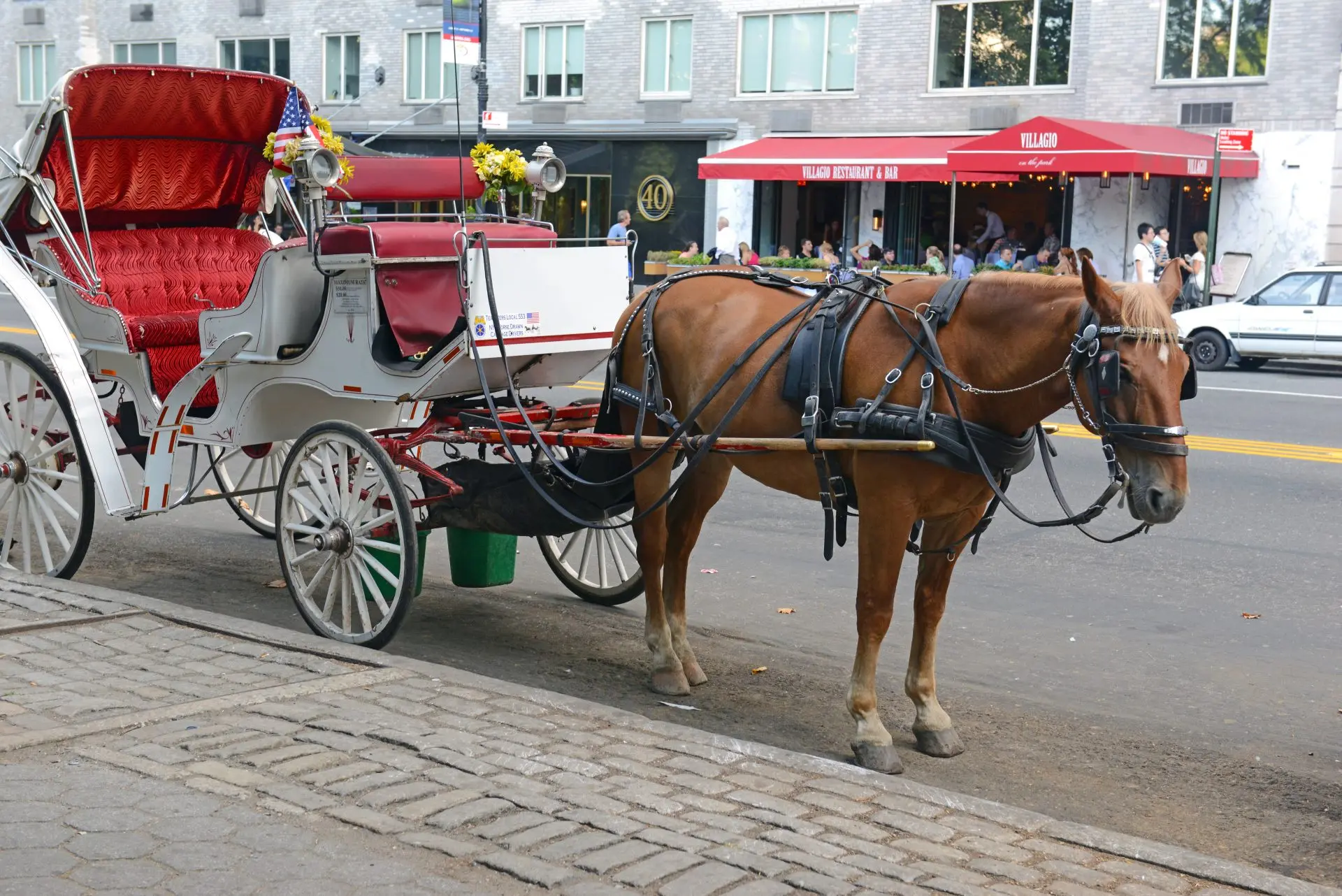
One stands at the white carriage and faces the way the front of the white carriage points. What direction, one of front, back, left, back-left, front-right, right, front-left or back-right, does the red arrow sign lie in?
left

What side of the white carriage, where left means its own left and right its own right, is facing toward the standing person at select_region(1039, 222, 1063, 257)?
left

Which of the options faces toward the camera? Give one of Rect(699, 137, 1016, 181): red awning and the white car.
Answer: the red awning

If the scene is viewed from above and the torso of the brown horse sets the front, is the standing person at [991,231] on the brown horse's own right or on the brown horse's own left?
on the brown horse's own left

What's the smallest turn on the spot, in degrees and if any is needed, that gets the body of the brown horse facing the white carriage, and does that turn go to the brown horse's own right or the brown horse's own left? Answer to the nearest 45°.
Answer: approximately 180°

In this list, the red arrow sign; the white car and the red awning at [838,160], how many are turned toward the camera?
2

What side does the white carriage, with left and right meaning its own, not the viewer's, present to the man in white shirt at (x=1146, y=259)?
left

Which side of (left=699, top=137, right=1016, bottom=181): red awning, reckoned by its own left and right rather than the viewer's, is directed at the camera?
front

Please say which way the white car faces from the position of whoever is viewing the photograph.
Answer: facing to the left of the viewer

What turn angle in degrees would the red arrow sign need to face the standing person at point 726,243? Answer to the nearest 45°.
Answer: approximately 90° to its right

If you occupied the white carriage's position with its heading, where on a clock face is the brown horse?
The brown horse is roughly at 12 o'clock from the white carriage.

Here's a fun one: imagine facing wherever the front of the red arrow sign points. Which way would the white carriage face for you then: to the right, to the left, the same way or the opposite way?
to the left

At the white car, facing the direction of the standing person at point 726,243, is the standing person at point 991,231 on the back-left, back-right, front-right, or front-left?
front-right

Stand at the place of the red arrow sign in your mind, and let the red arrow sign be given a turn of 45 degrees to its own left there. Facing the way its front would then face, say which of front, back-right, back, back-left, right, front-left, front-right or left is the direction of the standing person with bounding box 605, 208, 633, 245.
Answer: right
